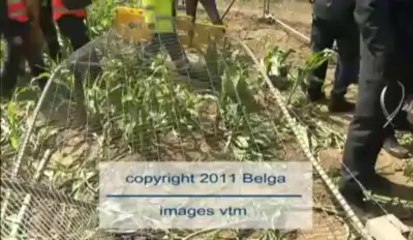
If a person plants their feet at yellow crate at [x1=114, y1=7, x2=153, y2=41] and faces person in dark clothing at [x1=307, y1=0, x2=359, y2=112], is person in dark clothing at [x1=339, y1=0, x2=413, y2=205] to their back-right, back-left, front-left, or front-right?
front-right

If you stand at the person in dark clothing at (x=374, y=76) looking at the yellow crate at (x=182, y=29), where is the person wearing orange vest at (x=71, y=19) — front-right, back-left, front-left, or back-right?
front-left
